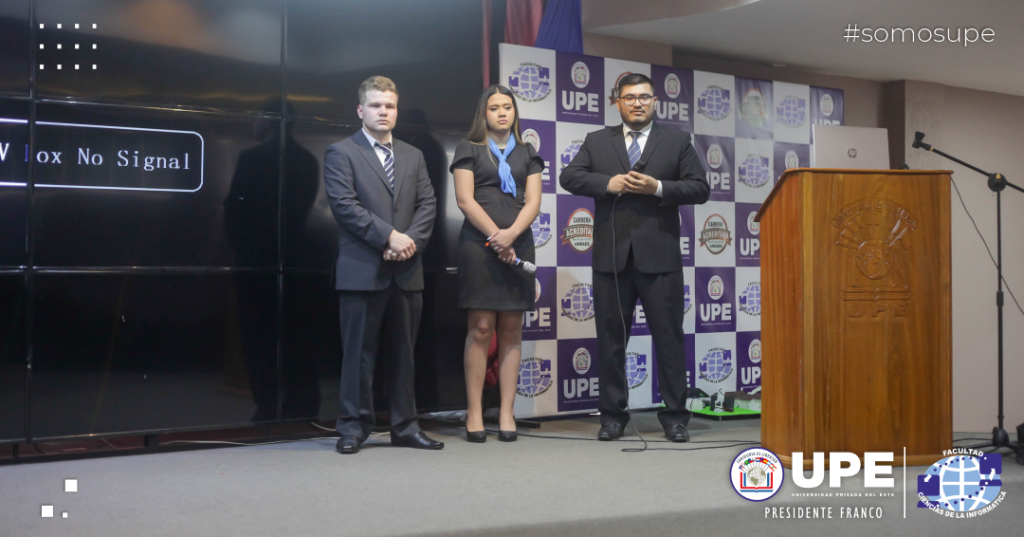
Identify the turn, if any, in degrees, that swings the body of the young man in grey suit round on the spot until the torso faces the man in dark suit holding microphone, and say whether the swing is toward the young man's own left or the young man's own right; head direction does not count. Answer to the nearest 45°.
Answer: approximately 45° to the young man's own left

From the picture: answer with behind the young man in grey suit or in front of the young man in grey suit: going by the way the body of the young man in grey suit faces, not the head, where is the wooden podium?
in front

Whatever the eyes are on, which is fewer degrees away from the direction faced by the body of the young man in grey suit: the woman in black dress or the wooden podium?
the wooden podium

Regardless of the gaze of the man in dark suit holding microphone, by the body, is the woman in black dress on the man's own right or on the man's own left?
on the man's own right

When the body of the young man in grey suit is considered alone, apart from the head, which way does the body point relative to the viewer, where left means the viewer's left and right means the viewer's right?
facing the viewer and to the right of the viewer

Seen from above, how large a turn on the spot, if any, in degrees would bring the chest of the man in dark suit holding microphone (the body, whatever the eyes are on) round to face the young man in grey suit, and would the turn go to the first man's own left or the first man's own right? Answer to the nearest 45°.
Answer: approximately 90° to the first man's own right

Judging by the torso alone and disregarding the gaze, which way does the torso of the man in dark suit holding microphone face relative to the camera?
toward the camera

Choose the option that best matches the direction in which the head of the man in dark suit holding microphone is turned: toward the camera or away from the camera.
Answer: toward the camera

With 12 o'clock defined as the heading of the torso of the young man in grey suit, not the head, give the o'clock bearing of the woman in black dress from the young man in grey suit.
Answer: The woman in black dress is roughly at 10 o'clock from the young man in grey suit.

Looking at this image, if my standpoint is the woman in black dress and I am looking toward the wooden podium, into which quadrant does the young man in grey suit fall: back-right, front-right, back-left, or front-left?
back-right

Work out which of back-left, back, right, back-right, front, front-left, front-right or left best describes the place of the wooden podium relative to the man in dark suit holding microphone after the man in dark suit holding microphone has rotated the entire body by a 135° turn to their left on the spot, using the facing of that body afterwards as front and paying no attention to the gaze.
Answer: right

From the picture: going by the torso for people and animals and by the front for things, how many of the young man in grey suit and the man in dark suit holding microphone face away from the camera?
0
